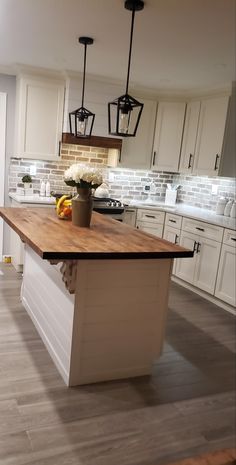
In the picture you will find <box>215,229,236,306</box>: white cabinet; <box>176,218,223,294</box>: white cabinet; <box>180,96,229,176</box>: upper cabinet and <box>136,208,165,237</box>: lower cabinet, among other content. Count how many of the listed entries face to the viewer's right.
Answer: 0

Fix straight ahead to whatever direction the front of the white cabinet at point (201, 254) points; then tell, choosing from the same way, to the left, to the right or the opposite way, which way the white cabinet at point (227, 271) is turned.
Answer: the same way

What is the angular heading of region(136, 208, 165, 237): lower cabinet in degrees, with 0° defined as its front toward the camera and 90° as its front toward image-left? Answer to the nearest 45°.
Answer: approximately 45°

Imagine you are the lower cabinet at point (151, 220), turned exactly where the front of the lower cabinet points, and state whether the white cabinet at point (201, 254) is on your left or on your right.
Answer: on your left

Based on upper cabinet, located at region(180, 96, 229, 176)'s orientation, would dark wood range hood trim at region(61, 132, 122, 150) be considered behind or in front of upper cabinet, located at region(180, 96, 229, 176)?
in front

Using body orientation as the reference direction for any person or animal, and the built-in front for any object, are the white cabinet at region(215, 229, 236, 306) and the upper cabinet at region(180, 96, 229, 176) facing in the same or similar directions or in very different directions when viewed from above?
same or similar directions

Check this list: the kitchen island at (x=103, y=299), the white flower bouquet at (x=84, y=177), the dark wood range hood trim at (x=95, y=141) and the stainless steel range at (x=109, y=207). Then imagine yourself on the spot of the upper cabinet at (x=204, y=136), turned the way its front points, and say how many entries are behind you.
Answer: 0

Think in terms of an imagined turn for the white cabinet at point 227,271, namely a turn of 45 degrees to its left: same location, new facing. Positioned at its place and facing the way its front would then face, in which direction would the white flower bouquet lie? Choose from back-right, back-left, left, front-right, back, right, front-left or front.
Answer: front-right

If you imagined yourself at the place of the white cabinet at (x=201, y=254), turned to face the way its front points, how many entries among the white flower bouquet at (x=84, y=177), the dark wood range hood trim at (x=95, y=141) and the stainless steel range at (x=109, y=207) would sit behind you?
0

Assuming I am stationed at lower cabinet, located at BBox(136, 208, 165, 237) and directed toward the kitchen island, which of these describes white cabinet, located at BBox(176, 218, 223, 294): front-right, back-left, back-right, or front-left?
front-left
